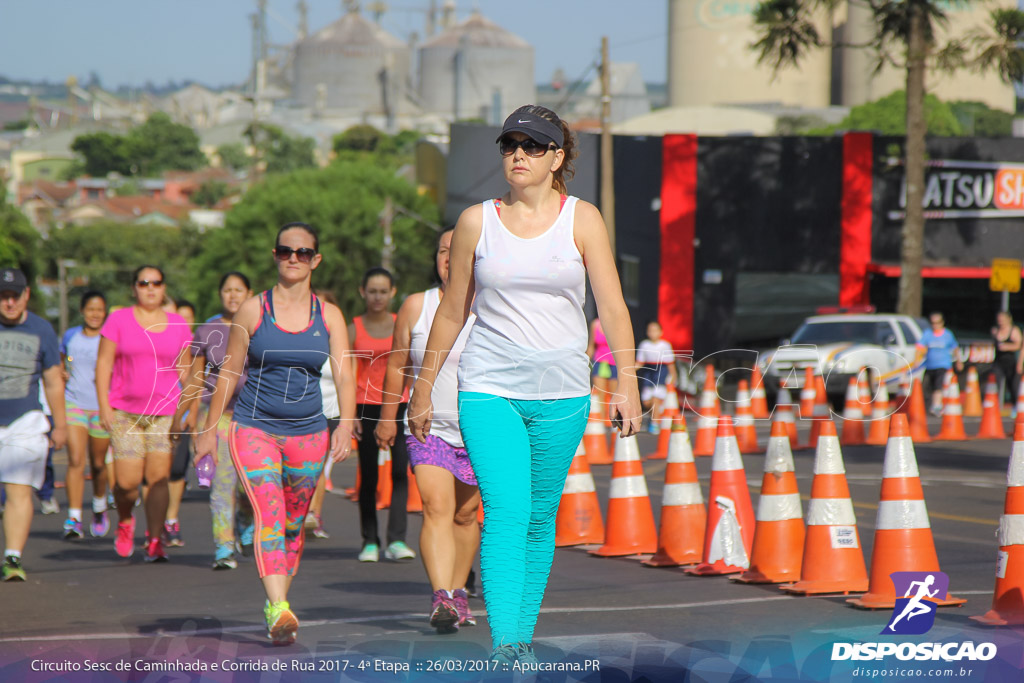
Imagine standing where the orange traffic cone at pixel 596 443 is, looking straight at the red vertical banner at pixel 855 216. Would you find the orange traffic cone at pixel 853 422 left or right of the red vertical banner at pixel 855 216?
right

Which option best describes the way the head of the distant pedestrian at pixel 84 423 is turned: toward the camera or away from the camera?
toward the camera

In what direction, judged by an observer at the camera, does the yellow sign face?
facing the viewer

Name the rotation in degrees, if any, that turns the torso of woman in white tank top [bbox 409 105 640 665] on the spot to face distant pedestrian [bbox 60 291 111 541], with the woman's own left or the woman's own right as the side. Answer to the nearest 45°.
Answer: approximately 135° to the woman's own right

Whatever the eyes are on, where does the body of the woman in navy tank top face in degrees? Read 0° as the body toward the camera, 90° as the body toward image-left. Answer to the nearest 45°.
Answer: approximately 0°

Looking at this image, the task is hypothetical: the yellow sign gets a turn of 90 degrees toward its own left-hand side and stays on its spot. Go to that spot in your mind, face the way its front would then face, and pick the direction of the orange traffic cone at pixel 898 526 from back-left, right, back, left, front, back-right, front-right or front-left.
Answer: right

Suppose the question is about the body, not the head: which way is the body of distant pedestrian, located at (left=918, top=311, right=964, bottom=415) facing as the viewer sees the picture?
toward the camera

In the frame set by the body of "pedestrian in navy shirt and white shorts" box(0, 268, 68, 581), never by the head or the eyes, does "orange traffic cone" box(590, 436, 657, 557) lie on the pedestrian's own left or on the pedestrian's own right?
on the pedestrian's own left

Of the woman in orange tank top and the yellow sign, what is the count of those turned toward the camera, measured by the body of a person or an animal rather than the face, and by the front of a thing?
2

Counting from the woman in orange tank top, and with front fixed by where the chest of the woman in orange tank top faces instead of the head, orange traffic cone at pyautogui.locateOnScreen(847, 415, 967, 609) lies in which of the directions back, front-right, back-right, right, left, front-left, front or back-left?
front-left

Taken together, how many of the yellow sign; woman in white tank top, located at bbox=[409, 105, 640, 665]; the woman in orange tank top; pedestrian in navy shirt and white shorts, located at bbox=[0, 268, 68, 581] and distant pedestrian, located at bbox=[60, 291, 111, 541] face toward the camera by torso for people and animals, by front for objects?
5

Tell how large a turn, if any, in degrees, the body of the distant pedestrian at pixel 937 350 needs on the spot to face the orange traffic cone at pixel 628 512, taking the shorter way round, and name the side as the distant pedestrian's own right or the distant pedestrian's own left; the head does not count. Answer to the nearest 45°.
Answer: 0° — they already face it

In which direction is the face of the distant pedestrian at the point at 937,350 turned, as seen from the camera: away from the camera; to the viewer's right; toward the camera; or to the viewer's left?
toward the camera

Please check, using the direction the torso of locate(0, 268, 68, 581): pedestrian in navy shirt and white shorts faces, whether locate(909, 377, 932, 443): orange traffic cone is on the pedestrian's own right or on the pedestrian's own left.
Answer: on the pedestrian's own left

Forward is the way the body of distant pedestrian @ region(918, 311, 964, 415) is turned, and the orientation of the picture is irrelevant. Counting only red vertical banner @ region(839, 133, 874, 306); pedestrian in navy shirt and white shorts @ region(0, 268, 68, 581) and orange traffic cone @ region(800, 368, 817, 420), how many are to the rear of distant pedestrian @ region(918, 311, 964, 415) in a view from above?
1

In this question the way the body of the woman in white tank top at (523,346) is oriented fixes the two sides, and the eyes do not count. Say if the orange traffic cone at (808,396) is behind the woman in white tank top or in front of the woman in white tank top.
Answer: behind

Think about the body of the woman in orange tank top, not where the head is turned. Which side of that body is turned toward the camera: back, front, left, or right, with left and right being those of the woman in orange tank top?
front

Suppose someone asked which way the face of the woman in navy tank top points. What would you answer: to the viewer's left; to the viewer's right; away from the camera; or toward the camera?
toward the camera

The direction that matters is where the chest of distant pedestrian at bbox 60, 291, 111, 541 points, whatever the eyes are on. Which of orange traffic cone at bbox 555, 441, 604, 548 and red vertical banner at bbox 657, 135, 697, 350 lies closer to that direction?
the orange traffic cone

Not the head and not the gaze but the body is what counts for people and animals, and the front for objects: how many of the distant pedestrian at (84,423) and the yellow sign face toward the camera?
2
